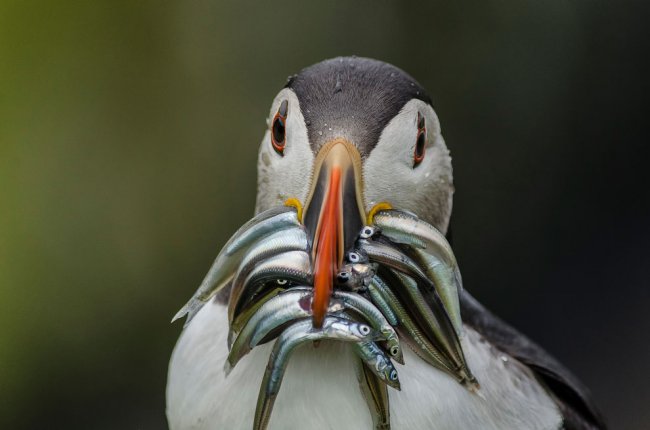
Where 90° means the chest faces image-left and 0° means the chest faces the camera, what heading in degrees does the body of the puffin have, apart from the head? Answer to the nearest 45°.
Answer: approximately 0°
